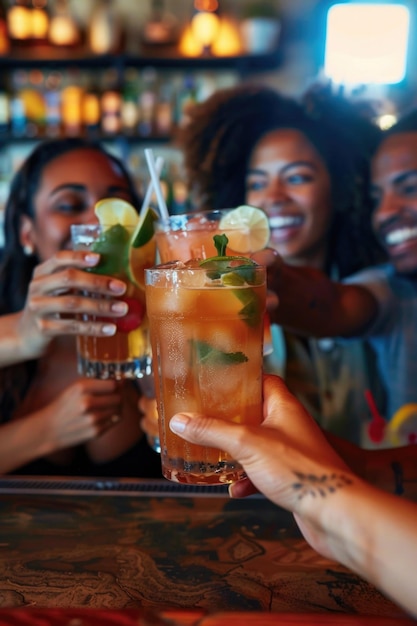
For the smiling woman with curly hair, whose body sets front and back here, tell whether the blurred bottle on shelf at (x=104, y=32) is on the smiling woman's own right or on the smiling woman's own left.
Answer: on the smiling woman's own right

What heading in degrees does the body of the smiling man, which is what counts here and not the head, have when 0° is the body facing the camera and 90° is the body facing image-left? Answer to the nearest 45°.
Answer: approximately 45°

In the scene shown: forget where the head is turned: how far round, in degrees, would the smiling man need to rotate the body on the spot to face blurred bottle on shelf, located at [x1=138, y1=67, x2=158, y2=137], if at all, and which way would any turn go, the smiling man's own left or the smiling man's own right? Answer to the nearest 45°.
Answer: approximately 90° to the smiling man's own right

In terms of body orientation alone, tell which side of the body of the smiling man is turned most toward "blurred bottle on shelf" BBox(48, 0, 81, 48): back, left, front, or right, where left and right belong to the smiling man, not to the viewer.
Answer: right

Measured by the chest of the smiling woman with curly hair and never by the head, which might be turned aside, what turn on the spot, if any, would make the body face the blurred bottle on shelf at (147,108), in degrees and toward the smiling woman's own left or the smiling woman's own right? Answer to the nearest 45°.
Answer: approximately 90° to the smiling woman's own right

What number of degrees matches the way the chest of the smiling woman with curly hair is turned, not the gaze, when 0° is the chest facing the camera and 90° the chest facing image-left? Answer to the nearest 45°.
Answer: approximately 45°
